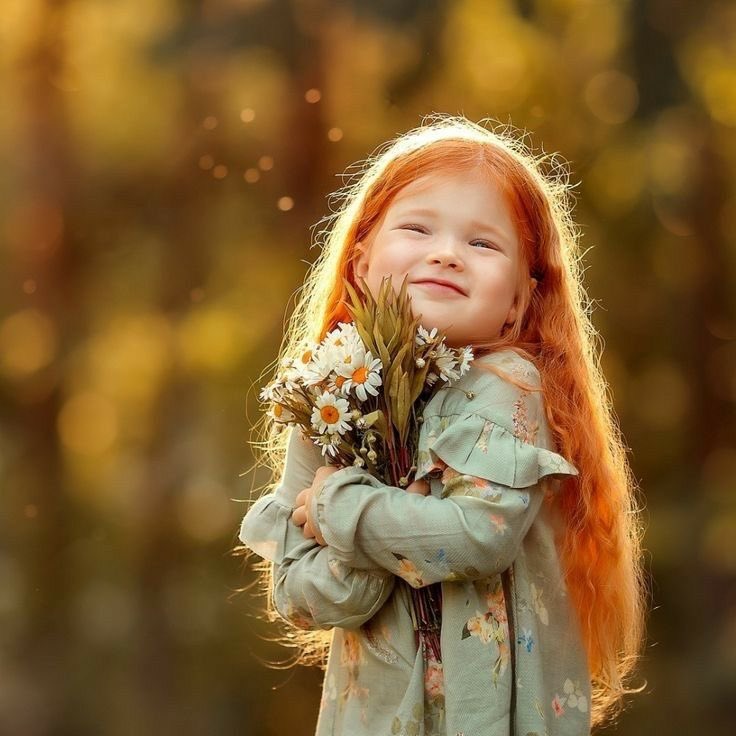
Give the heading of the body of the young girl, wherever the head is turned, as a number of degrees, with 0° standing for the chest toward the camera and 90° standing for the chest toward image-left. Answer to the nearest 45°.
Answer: approximately 45°
